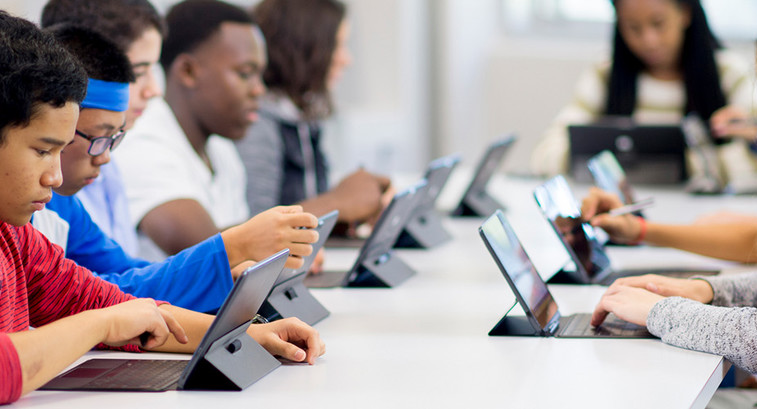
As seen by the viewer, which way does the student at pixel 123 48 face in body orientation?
to the viewer's right

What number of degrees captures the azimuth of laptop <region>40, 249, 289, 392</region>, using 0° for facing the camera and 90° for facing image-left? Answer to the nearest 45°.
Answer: approximately 90°

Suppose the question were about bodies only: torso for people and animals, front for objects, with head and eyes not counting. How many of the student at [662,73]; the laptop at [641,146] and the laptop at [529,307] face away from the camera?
1

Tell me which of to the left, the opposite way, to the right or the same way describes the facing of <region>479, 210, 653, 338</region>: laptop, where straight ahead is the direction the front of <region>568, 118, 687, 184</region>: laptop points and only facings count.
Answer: to the right

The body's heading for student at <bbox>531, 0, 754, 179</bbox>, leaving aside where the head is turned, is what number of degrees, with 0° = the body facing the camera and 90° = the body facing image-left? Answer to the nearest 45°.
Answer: approximately 0°

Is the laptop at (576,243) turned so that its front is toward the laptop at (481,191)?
no

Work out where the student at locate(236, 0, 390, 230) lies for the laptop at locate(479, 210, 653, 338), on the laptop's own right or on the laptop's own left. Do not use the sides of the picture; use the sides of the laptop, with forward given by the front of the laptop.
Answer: on the laptop's own left

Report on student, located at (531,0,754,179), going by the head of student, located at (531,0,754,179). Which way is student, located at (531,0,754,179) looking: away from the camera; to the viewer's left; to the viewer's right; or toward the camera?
toward the camera

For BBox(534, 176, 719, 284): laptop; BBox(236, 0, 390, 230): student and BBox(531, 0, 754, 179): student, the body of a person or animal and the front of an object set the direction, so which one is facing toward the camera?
BBox(531, 0, 754, 179): student

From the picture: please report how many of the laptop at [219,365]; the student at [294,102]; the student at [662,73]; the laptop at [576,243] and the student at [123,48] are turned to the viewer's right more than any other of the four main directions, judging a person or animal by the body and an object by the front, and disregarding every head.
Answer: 3

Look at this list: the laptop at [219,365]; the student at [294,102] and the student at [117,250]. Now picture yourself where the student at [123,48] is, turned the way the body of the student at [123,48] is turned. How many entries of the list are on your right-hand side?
2

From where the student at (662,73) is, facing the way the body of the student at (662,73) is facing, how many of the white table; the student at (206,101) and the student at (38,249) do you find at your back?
0

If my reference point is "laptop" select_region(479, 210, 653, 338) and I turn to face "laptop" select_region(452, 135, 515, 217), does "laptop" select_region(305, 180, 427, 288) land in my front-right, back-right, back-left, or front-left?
front-left

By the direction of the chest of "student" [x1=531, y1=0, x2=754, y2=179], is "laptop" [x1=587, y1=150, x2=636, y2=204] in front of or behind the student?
in front

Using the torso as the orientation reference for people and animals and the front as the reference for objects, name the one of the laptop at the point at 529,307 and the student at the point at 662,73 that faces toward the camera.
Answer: the student

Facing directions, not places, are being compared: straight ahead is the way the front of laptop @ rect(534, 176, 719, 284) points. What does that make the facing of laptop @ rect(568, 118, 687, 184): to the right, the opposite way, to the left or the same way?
to the left

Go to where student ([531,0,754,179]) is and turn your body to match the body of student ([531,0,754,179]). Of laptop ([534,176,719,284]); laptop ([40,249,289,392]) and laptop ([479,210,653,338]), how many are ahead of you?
3

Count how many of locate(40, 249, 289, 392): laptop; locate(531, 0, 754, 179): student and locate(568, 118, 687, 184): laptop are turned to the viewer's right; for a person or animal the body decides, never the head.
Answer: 0

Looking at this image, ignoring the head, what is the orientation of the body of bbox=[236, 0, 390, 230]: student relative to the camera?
to the viewer's right

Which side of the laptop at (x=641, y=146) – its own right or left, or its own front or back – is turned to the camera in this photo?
back
